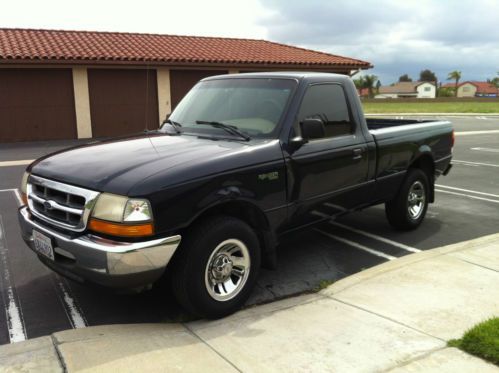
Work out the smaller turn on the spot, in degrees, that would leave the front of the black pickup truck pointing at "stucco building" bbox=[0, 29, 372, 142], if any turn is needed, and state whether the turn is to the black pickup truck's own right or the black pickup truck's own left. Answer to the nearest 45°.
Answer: approximately 135° to the black pickup truck's own right

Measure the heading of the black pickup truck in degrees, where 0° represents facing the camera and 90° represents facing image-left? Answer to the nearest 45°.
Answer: approximately 45°
